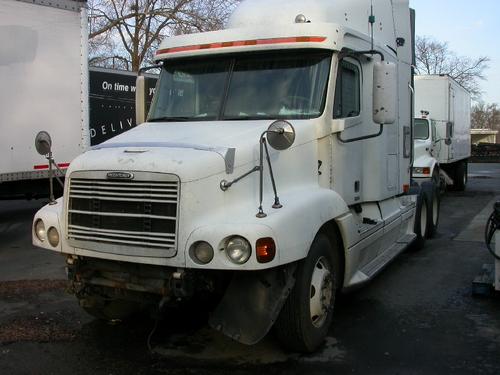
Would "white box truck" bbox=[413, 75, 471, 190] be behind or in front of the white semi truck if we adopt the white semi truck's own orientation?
behind

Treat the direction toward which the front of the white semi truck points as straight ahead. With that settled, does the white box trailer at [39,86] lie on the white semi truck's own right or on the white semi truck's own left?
on the white semi truck's own right

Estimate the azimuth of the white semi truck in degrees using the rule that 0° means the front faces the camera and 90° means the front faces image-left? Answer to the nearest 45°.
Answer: approximately 45°
